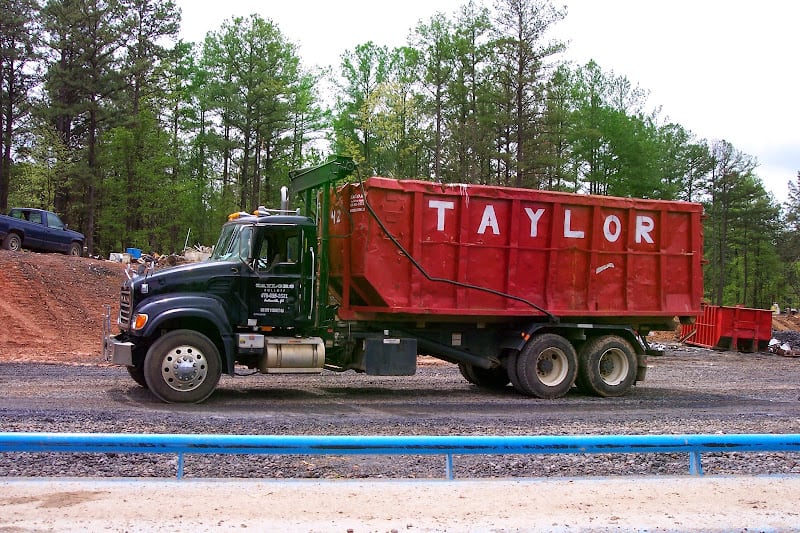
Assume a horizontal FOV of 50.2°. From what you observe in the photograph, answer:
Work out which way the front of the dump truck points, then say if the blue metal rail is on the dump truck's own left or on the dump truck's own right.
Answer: on the dump truck's own left

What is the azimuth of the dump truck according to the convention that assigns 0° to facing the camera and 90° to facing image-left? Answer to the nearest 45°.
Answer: approximately 90°

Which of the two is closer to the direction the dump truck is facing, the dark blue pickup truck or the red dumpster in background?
the dark blue pickup truck

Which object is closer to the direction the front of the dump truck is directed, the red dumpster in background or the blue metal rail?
the blue metal rail

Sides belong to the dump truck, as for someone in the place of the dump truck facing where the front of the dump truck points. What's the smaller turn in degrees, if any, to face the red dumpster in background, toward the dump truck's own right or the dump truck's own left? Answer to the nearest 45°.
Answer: approximately 135° to the dump truck's own right

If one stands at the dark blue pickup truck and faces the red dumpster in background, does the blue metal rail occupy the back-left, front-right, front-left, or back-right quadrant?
front-right

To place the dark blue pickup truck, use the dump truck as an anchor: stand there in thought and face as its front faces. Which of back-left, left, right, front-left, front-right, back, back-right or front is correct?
front-right

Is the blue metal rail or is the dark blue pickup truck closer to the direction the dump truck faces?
the dark blue pickup truck

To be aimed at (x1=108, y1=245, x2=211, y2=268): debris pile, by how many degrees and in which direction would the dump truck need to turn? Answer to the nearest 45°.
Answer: approximately 45° to its right

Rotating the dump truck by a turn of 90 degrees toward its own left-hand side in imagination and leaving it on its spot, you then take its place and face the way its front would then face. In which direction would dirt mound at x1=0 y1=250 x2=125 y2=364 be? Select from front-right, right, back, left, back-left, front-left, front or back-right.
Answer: back-right

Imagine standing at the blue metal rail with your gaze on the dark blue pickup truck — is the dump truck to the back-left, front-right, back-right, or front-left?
front-right

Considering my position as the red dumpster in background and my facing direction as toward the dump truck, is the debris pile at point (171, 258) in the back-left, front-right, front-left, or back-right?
front-right
